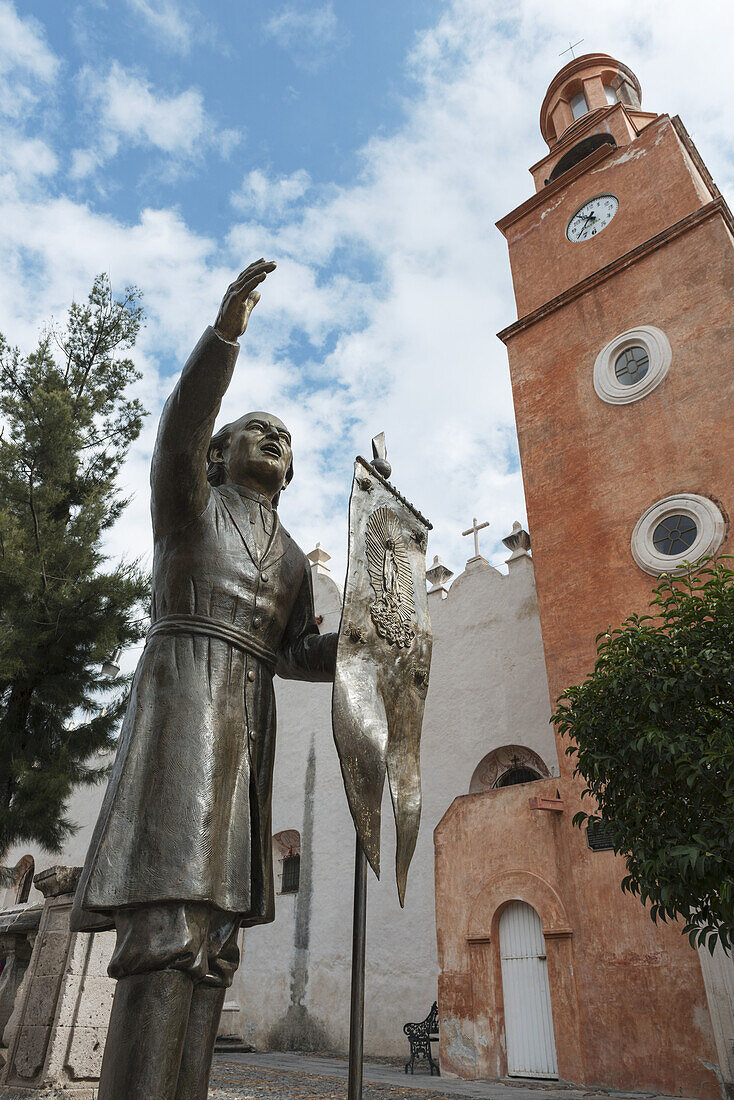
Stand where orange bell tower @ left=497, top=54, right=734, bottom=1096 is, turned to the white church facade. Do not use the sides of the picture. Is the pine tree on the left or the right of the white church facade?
left

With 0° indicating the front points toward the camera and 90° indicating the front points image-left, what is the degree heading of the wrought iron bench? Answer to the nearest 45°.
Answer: approximately 90°

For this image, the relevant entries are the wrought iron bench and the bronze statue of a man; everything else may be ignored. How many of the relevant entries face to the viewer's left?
1

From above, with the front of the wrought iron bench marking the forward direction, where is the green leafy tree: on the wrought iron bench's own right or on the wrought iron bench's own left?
on the wrought iron bench's own left

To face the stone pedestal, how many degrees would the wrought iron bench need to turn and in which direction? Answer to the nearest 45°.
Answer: approximately 90° to its left

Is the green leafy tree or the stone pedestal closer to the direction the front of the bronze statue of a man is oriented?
the green leafy tree

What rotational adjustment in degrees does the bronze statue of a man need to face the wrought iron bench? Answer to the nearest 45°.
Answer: approximately 135° to its left

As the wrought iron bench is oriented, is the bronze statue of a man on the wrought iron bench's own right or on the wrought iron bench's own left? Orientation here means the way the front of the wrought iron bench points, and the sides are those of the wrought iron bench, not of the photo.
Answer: on the wrought iron bench's own left

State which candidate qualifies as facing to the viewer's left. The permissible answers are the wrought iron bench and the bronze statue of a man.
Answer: the wrought iron bench

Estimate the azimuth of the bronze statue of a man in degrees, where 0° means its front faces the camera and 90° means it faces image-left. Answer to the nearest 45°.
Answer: approximately 315°
